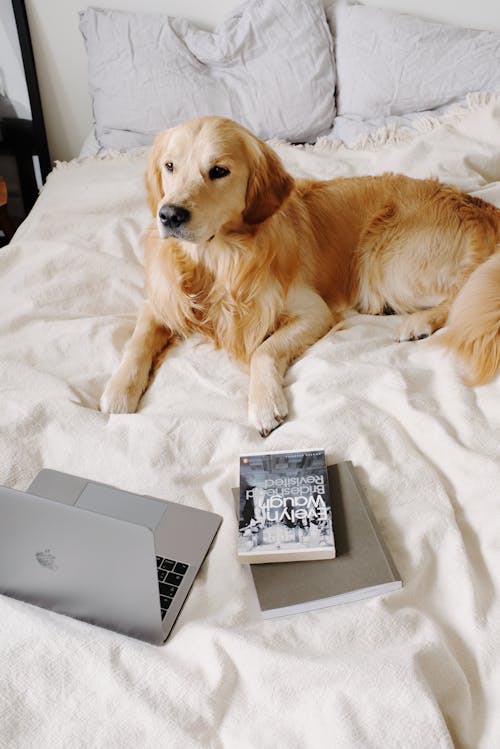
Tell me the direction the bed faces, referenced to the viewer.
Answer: facing the viewer

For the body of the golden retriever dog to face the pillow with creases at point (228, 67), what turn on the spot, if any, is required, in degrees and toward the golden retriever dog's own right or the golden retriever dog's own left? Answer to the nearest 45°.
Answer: approximately 135° to the golden retriever dog's own right

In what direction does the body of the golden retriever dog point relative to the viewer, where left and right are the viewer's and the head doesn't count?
facing the viewer and to the left of the viewer

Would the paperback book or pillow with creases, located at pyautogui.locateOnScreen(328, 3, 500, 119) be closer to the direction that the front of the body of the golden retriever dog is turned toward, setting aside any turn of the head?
the paperback book

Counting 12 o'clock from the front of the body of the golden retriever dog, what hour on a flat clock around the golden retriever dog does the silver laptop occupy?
The silver laptop is roughly at 11 o'clock from the golden retriever dog.

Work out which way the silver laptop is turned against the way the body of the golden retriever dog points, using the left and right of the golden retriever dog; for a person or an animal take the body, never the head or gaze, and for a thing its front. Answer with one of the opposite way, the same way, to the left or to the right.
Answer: the opposite way

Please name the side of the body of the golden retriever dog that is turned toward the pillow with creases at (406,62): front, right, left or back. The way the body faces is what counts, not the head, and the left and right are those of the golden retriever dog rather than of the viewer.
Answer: back

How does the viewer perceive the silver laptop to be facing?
facing away from the viewer and to the right of the viewer
